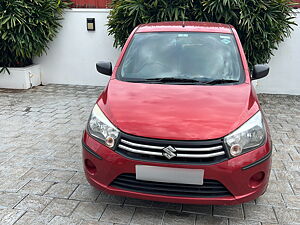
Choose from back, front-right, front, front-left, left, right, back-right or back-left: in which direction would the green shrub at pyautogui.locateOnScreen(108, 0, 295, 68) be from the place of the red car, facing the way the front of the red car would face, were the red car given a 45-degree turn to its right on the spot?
back-right

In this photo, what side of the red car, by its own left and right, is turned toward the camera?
front

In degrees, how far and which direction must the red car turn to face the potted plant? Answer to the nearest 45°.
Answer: approximately 135° to its right
